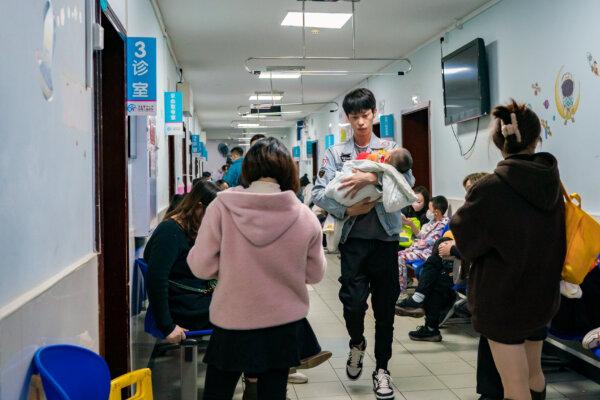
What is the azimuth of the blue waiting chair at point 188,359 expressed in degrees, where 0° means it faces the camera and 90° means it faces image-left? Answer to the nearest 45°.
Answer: approximately 270°

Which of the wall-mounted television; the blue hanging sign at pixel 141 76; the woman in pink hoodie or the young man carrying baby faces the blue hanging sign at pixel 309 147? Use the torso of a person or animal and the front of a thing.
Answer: the woman in pink hoodie

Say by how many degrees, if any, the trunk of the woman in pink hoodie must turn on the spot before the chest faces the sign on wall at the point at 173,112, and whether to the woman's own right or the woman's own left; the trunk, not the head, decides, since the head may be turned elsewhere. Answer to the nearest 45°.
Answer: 0° — they already face it

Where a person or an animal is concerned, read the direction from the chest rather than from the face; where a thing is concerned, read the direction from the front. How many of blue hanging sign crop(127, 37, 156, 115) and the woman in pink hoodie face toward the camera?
1

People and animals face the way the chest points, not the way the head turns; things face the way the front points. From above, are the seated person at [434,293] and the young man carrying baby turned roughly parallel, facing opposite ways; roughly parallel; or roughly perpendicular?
roughly perpendicular

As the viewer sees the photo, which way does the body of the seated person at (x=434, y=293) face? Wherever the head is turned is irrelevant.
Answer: to the viewer's left

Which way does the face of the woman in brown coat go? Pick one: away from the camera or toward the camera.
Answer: away from the camera

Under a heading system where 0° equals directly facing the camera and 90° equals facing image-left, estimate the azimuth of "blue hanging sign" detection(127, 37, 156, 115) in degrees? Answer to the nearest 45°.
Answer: approximately 0°

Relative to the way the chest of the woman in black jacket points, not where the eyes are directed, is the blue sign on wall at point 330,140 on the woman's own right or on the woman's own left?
on the woman's own left

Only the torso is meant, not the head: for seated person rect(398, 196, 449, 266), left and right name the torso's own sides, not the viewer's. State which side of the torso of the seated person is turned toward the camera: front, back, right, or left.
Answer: left
